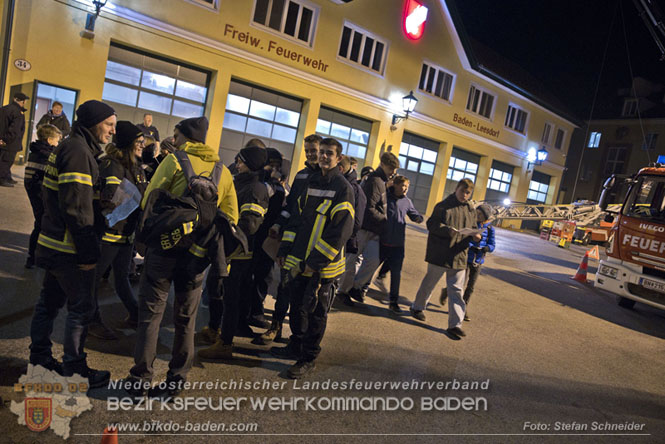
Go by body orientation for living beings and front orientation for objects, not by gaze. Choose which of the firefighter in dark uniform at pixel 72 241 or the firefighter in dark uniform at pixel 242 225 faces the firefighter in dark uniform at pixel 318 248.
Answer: the firefighter in dark uniform at pixel 72 241

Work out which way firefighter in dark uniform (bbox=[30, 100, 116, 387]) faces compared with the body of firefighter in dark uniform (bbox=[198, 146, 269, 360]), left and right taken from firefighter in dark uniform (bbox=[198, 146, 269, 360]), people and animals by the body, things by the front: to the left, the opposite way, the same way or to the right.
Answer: the opposite way

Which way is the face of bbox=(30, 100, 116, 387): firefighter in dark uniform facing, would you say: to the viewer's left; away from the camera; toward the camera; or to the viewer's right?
to the viewer's right

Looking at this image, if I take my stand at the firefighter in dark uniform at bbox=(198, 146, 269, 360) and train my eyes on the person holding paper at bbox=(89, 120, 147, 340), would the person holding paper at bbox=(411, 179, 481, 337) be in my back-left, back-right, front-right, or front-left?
back-right

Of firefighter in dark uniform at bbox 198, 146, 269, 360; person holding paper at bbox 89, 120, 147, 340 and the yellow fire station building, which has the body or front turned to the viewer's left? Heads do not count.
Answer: the firefighter in dark uniform

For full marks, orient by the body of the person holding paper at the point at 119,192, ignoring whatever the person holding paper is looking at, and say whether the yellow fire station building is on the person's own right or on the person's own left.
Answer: on the person's own left

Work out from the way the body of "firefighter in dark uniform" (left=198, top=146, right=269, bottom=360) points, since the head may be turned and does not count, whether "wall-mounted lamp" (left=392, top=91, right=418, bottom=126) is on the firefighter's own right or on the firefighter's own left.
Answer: on the firefighter's own right

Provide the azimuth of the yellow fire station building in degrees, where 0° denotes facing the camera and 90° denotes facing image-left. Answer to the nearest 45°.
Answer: approximately 315°

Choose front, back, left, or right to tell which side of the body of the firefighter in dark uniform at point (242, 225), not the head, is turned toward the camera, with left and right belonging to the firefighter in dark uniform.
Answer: left

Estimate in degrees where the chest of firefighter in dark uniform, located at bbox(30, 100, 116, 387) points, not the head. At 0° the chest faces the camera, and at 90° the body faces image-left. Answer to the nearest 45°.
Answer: approximately 270°
